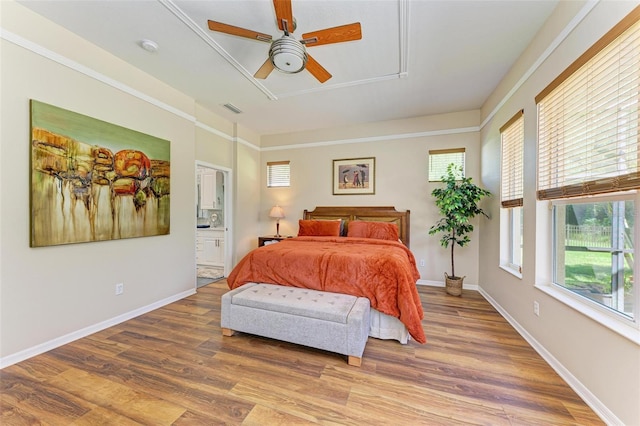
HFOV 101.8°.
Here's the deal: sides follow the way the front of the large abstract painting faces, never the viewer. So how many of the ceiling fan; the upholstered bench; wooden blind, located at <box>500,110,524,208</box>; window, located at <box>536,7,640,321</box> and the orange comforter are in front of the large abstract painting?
5

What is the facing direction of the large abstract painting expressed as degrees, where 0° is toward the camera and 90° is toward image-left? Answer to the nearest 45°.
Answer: approximately 315°

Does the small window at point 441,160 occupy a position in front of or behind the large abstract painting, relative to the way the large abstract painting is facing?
in front

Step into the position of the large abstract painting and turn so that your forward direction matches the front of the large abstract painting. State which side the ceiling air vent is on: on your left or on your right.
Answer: on your left

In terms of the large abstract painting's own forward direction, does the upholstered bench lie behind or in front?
in front

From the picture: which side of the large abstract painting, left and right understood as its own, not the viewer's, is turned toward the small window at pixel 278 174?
left

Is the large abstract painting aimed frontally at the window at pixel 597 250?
yes

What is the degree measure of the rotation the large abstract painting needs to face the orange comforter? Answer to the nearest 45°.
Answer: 0° — it already faces it

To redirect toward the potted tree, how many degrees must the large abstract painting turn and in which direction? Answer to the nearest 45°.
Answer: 0° — it already faces it

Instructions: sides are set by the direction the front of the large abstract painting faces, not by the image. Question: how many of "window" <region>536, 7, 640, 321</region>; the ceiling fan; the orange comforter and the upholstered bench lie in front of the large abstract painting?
4

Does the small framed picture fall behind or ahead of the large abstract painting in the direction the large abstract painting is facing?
ahead

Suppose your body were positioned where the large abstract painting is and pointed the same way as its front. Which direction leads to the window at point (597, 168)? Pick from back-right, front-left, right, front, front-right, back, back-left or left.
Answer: front

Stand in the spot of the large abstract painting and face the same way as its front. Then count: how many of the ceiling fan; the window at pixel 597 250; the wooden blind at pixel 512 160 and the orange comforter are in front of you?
4

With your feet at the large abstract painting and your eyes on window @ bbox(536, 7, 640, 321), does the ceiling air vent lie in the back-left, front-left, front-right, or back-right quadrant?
front-left

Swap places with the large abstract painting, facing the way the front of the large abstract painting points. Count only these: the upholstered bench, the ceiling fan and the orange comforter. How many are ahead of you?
3

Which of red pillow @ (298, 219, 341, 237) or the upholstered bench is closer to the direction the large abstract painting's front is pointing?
the upholstered bench

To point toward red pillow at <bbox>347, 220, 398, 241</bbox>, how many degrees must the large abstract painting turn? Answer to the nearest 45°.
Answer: approximately 45° to its left
